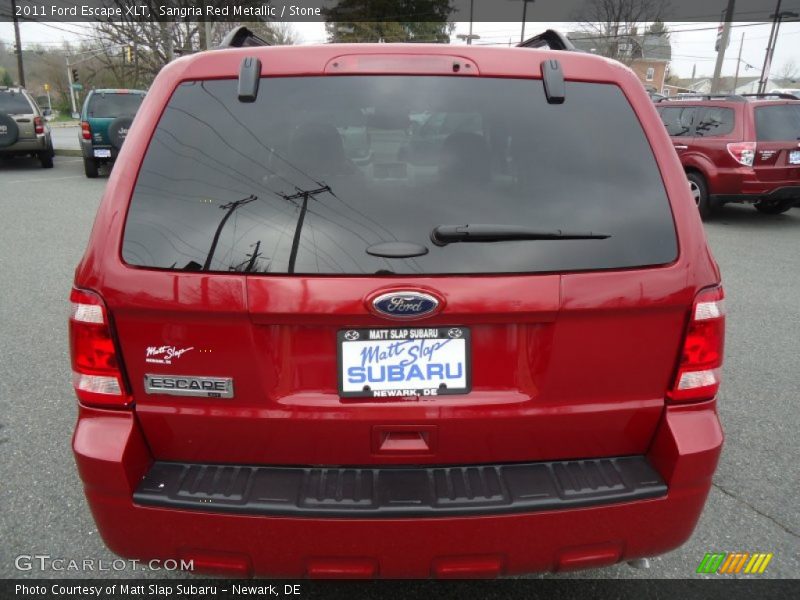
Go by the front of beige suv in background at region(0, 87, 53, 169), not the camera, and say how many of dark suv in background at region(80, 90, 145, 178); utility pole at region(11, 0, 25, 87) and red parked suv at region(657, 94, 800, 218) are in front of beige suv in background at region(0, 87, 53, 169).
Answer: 1

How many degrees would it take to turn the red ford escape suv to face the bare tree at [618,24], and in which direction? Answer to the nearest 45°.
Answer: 0° — it already faces it

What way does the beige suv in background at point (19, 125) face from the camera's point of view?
away from the camera

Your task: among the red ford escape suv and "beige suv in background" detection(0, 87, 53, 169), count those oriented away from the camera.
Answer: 2

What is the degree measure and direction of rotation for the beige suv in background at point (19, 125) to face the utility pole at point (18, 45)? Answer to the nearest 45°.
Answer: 0° — it already faces it

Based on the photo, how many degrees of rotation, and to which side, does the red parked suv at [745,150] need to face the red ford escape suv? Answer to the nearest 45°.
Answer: approximately 135° to its left

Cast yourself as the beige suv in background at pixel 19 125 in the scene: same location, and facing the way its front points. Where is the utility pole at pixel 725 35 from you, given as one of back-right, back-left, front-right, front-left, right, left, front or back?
right

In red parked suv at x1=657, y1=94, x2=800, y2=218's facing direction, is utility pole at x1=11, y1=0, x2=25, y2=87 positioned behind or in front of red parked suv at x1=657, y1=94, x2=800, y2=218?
in front

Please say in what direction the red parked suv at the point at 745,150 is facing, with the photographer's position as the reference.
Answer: facing away from the viewer and to the left of the viewer

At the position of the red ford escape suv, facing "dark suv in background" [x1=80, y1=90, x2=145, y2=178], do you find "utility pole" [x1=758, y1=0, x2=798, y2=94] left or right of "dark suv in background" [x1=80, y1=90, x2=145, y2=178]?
right

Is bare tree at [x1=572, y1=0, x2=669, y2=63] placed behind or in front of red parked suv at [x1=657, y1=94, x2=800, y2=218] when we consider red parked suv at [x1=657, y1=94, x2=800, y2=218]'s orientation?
in front

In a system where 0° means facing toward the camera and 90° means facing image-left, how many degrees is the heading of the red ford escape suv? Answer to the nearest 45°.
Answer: approximately 180°
